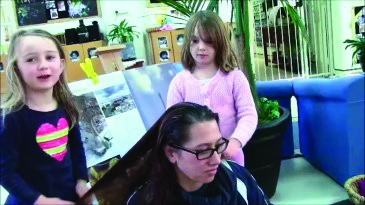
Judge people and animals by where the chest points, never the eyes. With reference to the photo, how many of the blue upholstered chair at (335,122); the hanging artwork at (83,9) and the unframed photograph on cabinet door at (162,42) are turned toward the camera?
2

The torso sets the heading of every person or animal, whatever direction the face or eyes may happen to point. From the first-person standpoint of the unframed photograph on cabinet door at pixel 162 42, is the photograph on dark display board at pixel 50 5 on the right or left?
on its right

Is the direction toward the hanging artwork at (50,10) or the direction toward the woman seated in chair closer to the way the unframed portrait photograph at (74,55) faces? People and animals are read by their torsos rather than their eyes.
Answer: the woman seated in chair

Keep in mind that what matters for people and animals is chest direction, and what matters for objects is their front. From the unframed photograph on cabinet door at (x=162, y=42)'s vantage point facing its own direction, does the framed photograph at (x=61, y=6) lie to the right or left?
on its right

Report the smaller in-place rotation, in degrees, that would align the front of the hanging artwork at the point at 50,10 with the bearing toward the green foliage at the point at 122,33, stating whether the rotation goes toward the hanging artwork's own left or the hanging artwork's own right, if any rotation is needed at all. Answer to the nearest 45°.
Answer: approximately 45° to the hanging artwork's own left

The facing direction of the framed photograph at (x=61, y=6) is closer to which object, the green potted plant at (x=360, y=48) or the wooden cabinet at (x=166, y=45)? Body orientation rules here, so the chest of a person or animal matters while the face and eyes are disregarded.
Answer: the green potted plant

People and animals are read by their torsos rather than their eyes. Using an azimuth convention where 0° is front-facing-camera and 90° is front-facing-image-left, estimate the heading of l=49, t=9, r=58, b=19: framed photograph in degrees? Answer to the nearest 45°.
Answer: approximately 0°
